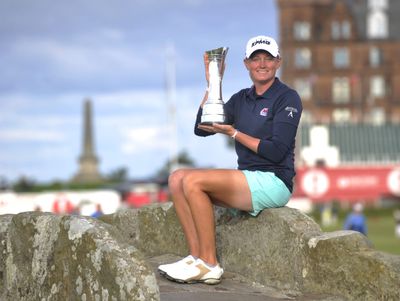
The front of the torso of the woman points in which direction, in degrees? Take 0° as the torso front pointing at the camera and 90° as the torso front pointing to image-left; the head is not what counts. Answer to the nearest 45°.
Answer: approximately 45°
